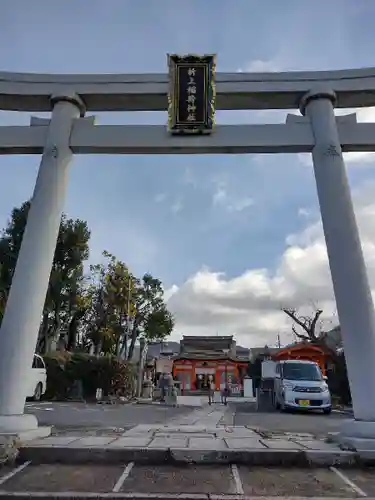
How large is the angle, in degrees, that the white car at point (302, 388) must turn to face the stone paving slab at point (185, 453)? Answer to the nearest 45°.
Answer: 0° — it already faces it

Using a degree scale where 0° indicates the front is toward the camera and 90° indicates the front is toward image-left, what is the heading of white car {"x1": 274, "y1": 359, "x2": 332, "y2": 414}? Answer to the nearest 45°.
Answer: approximately 0°

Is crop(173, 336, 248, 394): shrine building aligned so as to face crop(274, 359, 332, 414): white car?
yes

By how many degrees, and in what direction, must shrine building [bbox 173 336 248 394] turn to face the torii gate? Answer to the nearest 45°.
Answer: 0° — it already faces it

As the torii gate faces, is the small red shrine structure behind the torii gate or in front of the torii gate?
behind

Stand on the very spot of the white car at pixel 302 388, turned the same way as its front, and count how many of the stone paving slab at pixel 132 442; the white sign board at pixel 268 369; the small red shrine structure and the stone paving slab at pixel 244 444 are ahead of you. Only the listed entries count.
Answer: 2

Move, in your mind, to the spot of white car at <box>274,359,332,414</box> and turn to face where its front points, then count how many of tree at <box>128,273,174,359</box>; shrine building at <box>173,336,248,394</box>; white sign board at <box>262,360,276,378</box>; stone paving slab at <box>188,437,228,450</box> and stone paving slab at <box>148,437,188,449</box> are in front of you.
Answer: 2

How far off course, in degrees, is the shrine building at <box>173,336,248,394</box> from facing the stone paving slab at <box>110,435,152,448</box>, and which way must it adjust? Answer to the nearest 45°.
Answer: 0° — it already faces it
